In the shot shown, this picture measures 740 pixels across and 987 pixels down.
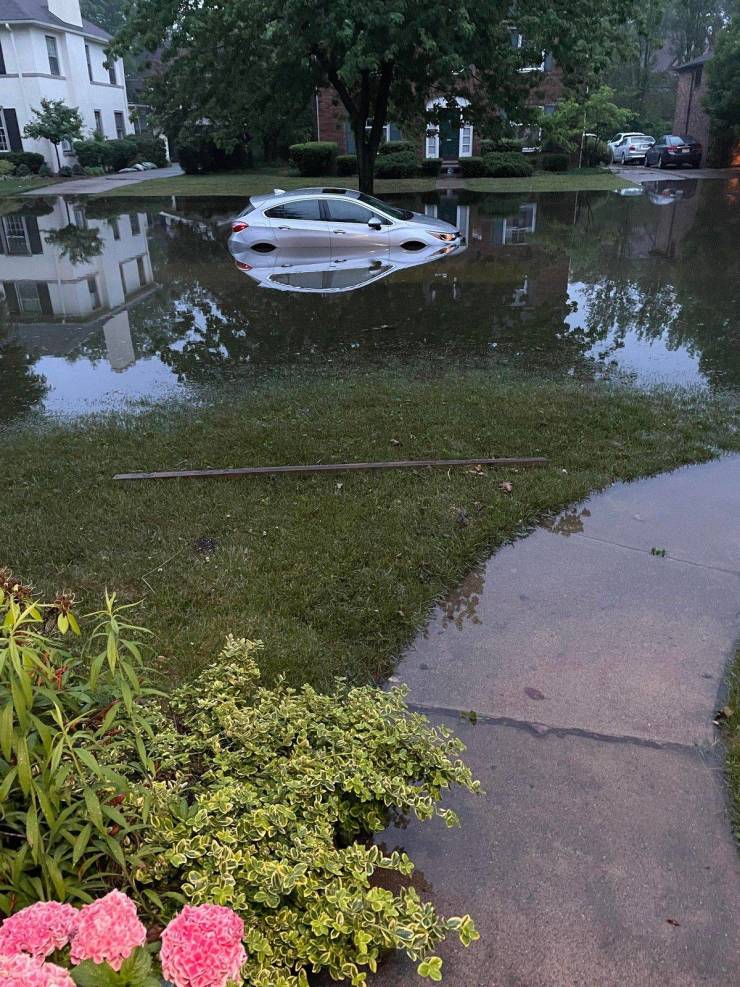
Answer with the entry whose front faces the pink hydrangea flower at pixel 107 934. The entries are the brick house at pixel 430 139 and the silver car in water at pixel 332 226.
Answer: the brick house

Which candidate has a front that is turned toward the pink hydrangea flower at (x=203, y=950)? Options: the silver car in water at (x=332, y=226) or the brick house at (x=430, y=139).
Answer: the brick house

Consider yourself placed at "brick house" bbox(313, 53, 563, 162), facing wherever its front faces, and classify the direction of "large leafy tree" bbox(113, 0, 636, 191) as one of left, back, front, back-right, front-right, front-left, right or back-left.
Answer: front

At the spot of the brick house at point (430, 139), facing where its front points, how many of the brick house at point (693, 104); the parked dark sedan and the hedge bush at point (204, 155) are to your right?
1

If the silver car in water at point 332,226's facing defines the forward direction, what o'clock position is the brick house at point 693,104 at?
The brick house is roughly at 10 o'clock from the silver car in water.

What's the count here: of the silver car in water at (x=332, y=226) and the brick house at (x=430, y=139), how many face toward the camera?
1

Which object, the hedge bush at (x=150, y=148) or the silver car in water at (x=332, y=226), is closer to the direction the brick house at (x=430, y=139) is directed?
the silver car in water

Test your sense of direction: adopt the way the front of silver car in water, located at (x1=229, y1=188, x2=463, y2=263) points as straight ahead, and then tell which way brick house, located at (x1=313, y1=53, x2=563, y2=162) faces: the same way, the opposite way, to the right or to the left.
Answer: to the right

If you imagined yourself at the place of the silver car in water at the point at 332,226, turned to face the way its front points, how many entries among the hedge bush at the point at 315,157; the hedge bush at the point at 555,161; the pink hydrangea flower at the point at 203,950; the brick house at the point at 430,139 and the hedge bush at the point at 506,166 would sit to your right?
1

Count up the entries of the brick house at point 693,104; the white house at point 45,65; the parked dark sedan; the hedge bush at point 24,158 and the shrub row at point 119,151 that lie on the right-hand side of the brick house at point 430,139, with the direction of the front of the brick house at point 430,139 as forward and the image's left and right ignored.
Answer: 3

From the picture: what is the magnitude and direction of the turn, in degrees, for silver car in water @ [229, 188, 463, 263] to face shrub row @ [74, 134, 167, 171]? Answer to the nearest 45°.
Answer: approximately 90° to its left

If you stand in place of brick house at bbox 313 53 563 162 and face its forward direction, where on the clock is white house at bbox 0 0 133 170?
The white house is roughly at 3 o'clock from the brick house.

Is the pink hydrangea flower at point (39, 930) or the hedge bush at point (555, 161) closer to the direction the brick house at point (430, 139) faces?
the pink hydrangea flower

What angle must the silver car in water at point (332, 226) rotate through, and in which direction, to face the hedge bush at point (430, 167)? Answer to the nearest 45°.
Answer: approximately 90° to its left

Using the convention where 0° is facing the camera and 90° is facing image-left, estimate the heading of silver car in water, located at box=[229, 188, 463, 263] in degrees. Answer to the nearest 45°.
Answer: approximately 270°

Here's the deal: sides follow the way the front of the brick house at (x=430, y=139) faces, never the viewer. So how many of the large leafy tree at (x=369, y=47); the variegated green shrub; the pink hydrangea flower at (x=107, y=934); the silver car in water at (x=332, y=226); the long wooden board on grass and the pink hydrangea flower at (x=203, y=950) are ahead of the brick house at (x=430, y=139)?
6

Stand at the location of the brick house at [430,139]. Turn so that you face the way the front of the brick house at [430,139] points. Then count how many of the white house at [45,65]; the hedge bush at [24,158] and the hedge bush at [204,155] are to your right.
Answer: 3

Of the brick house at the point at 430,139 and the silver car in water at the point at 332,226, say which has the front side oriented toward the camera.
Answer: the brick house

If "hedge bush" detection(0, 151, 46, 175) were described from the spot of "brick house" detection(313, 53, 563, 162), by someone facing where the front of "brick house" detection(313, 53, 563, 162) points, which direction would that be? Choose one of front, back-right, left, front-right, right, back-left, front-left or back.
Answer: right

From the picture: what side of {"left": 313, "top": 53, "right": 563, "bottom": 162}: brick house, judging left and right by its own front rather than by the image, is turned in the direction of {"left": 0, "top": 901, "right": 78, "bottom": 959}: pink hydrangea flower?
front

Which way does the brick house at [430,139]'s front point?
toward the camera
